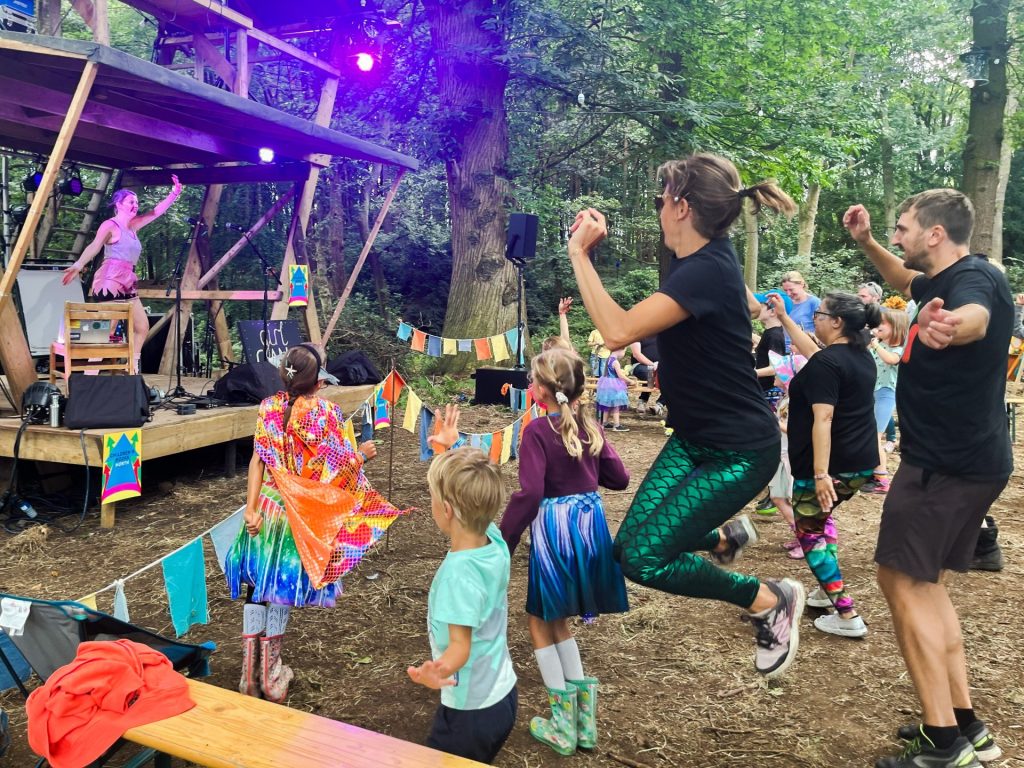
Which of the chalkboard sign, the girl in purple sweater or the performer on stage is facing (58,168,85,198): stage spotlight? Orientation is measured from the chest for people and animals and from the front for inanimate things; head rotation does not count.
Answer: the girl in purple sweater

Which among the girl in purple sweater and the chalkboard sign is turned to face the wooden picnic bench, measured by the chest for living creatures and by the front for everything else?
the chalkboard sign

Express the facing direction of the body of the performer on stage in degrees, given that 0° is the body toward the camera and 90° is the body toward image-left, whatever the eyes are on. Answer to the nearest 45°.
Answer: approximately 315°

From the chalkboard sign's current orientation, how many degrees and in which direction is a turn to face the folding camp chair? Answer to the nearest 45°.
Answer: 0° — it already faces it

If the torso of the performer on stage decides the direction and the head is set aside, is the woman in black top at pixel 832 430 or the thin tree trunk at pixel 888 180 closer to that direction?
the woman in black top

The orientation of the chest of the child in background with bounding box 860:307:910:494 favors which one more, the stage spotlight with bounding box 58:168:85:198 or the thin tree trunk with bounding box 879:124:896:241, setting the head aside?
the stage spotlight

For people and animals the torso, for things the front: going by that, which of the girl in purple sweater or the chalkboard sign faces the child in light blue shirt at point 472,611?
the chalkboard sign
